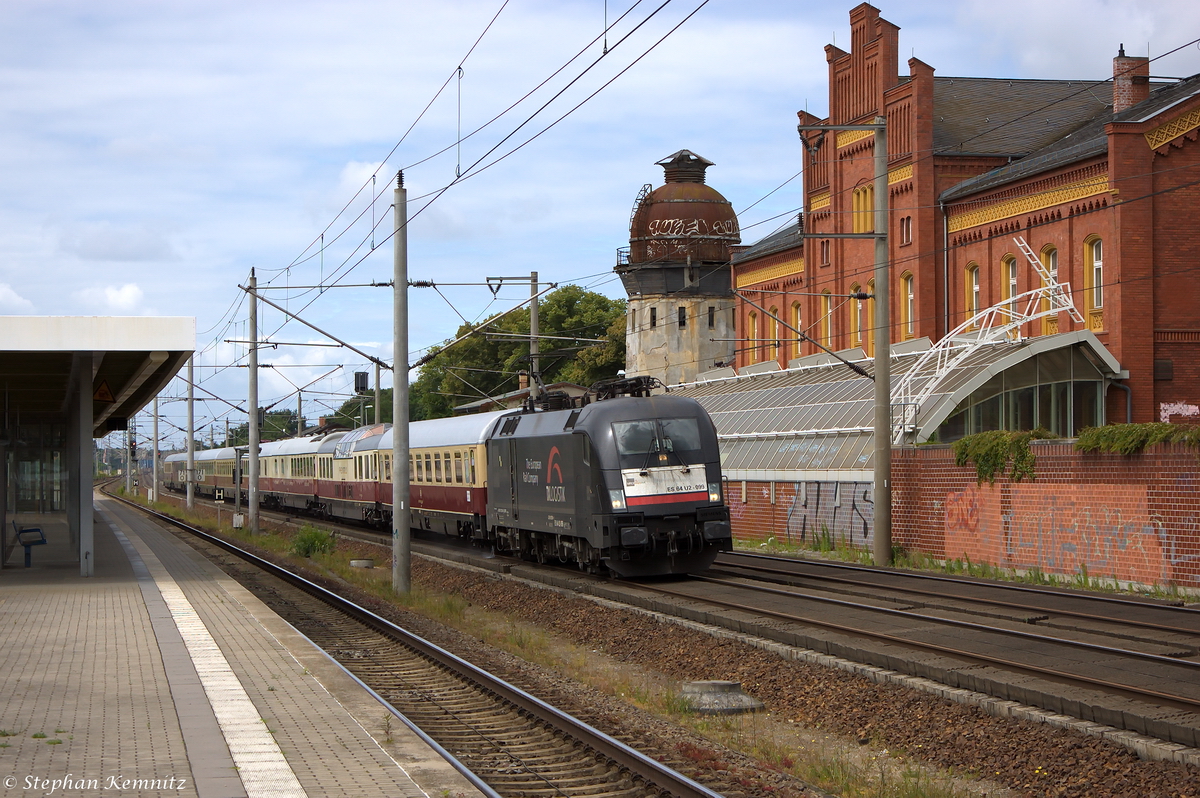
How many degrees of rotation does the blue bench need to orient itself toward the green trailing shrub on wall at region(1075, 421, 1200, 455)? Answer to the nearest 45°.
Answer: approximately 45° to its right

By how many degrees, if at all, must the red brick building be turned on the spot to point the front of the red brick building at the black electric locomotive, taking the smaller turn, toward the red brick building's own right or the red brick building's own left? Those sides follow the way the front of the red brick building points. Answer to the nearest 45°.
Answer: approximately 45° to the red brick building's own left

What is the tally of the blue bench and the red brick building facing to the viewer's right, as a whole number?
1

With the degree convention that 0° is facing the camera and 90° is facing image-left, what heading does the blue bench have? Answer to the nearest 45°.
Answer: approximately 270°

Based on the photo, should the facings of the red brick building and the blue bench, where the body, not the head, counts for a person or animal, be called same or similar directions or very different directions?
very different directions

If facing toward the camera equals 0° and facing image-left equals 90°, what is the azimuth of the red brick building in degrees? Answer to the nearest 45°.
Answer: approximately 45°
